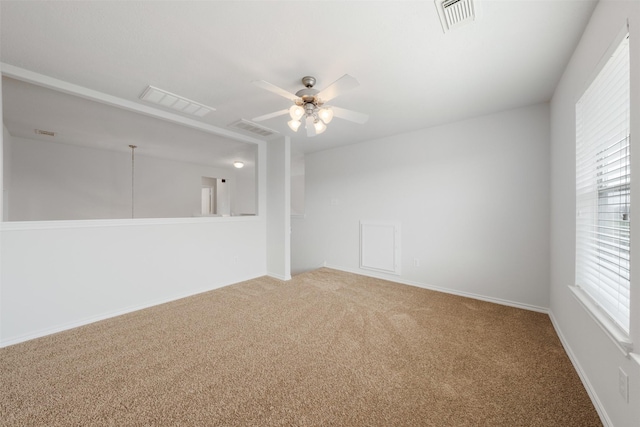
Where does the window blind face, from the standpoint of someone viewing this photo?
facing to the left of the viewer
